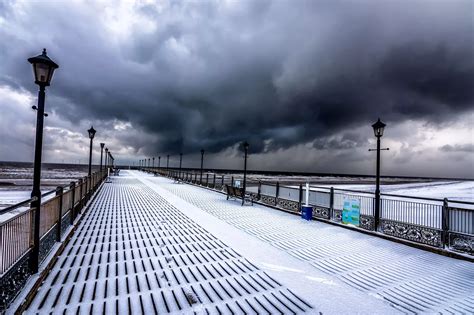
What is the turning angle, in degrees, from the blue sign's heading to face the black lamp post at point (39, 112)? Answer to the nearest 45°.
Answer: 0° — it already faces it

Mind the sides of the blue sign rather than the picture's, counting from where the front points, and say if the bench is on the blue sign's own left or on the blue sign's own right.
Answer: on the blue sign's own right

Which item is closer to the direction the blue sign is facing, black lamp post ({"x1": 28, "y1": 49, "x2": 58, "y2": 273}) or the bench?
the black lamp post

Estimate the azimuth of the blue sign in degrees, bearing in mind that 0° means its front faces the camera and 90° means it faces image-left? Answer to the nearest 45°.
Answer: approximately 45°
